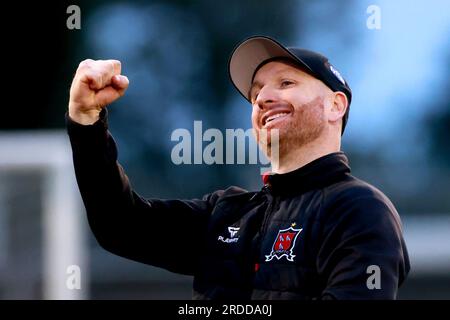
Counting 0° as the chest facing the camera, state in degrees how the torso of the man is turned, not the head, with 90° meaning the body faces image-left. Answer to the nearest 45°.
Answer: approximately 45°

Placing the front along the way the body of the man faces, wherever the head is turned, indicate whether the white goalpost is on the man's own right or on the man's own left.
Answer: on the man's own right

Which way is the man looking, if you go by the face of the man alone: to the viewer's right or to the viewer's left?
to the viewer's left
